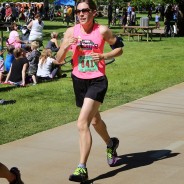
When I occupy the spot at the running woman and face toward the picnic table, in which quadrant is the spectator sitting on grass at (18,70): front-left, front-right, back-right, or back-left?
front-left

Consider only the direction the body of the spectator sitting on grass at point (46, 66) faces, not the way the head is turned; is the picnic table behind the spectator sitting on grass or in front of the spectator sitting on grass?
in front

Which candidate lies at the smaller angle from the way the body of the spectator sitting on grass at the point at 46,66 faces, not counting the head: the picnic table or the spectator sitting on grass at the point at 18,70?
the picnic table

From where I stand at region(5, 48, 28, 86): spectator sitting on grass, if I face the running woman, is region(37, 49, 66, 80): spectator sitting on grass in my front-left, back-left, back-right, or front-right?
back-left

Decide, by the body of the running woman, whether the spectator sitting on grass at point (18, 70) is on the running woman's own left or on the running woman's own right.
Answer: on the running woman's own right

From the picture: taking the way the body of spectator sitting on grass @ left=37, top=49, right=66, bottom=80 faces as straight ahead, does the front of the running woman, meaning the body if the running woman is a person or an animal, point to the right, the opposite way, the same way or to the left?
the opposite way

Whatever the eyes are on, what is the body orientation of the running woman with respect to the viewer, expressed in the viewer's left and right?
facing the viewer and to the left of the viewer
